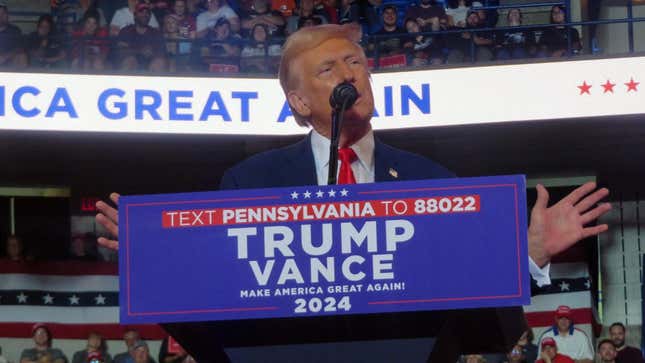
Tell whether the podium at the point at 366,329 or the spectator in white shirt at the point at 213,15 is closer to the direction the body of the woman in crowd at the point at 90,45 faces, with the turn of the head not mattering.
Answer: the podium

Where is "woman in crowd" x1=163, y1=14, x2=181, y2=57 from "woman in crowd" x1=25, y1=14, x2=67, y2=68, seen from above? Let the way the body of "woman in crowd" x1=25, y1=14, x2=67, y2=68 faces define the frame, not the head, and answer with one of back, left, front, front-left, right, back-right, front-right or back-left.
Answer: left

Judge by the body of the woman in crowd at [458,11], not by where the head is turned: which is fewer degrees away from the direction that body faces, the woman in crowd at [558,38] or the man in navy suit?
the man in navy suit

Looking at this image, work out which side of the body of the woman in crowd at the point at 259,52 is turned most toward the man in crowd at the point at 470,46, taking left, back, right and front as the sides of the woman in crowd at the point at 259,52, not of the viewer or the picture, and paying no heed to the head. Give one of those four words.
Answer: left

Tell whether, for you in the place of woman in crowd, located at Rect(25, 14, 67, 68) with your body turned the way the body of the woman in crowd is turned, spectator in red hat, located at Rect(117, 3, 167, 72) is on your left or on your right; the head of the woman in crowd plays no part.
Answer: on your left

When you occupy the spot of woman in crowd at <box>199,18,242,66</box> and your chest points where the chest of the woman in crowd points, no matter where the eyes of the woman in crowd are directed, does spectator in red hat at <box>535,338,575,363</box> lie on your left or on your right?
on your left

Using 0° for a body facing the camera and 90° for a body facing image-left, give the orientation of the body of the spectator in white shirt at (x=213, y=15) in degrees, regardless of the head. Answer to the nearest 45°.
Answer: approximately 0°
